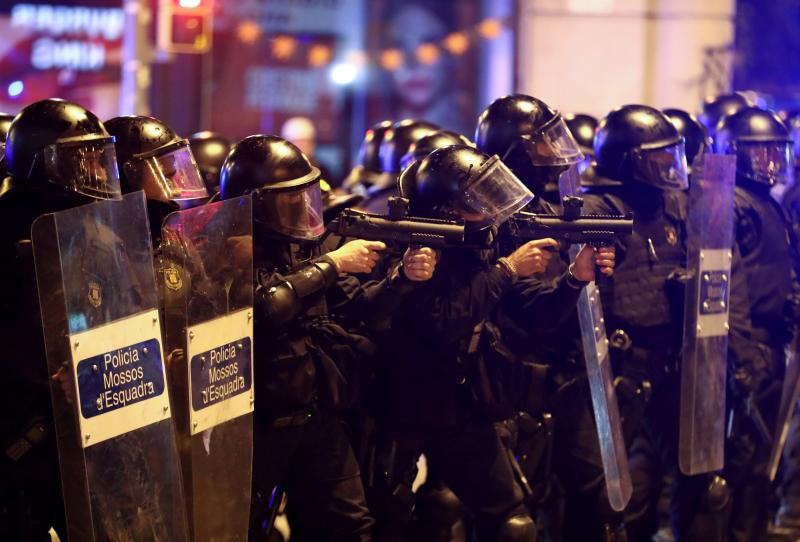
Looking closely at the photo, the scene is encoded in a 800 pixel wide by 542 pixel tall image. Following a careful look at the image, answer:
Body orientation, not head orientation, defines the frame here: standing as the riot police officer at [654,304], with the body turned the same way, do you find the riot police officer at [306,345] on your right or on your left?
on your right

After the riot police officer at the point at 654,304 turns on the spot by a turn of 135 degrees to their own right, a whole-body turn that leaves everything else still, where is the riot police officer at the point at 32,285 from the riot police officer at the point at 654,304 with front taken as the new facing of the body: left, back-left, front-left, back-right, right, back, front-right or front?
front-left

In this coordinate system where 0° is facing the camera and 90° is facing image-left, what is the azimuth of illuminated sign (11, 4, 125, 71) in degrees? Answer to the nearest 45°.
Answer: approximately 0°

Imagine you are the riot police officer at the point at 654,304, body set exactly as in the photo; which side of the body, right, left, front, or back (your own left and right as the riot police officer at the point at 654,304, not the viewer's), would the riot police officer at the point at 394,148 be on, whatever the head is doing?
back

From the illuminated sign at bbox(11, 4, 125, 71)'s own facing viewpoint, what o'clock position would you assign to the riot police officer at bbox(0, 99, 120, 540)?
The riot police officer is roughly at 12 o'clock from the illuminated sign.

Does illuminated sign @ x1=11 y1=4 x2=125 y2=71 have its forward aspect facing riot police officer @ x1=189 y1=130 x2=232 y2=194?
yes

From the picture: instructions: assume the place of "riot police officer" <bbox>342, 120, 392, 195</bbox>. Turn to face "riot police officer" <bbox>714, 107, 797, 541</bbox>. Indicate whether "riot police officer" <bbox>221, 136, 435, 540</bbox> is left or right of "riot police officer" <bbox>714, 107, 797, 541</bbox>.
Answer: right

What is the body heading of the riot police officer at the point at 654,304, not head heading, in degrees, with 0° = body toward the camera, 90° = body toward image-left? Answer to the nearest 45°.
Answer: approximately 315°
